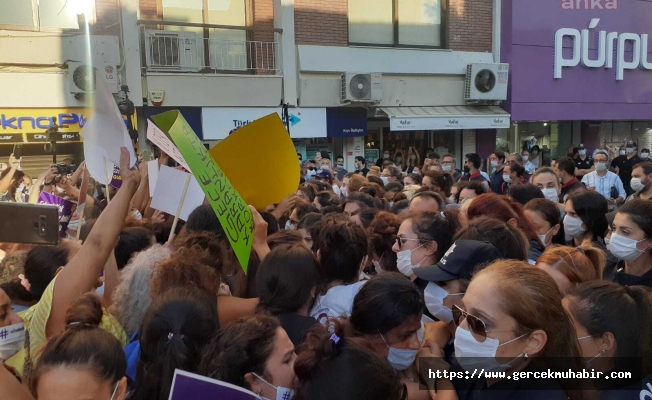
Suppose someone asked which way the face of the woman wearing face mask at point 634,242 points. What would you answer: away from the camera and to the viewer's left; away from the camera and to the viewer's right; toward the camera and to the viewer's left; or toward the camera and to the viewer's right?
toward the camera and to the viewer's left

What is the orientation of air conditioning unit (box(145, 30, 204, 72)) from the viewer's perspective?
toward the camera

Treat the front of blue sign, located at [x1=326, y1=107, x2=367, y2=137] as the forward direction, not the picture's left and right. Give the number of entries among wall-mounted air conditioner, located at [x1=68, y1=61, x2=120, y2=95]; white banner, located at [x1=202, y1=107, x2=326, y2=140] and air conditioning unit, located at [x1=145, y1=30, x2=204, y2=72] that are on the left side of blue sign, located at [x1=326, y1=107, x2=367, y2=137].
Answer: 0

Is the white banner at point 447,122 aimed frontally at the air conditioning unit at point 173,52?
no

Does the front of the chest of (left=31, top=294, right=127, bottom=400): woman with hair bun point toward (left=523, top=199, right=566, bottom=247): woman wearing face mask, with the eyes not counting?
no

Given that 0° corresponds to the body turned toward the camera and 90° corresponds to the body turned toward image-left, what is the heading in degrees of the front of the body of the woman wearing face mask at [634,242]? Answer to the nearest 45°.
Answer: approximately 45°

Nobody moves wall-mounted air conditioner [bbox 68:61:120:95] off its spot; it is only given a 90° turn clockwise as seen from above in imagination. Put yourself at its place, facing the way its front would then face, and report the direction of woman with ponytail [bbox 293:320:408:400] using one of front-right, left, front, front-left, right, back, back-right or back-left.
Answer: left

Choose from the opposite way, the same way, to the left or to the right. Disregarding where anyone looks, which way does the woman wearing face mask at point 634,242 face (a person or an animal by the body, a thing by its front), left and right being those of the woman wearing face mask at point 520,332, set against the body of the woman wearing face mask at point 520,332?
the same way

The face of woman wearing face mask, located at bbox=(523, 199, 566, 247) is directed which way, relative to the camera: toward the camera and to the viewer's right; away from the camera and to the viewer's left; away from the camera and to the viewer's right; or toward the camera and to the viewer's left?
toward the camera and to the viewer's left

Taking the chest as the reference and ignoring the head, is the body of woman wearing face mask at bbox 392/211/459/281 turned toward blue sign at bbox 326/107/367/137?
no
